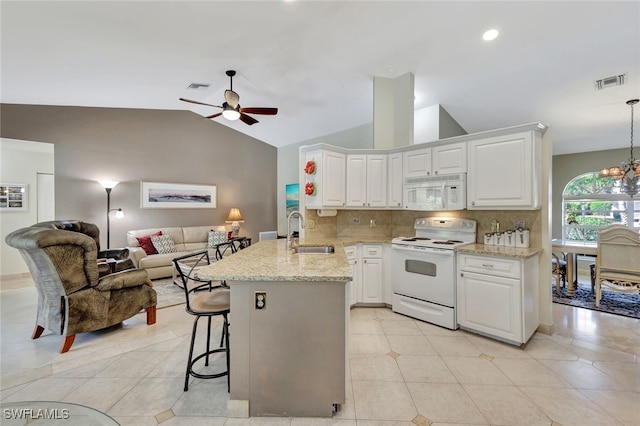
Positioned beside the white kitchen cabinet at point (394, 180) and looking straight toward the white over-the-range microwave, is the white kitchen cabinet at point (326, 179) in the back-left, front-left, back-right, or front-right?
back-right

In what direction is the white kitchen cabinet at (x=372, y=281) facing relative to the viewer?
toward the camera

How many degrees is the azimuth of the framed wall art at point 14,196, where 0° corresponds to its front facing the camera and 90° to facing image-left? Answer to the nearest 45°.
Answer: approximately 0°

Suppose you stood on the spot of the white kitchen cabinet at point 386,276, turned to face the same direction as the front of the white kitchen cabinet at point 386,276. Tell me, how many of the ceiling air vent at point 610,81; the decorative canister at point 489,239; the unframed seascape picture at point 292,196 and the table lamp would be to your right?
2

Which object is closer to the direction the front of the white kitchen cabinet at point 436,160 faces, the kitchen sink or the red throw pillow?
the kitchen sink

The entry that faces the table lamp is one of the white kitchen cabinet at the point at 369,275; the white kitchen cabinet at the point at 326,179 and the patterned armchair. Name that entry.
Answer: the patterned armchair

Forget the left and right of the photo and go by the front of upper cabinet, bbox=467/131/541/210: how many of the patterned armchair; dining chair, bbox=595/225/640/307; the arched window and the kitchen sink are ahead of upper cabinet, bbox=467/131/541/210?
2

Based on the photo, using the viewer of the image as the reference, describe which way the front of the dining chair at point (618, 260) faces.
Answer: facing away from the viewer

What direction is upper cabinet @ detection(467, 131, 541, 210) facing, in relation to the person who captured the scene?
facing the viewer and to the left of the viewer

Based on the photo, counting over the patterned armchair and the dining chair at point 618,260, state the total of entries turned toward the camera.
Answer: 0

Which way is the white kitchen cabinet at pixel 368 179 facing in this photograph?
toward the camera
